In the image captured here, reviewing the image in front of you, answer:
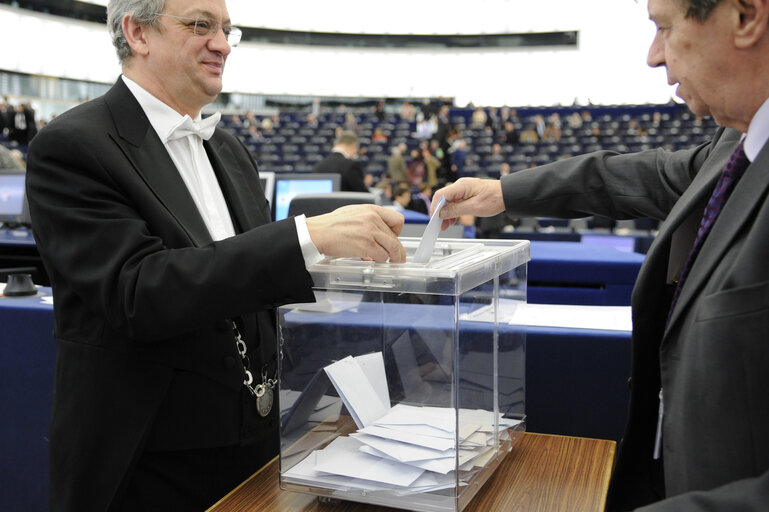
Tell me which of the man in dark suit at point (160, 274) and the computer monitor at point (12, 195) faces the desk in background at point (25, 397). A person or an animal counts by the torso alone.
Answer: the computer monitor

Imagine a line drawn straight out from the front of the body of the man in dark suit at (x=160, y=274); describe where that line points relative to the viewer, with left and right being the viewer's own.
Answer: facing the viewer and to the right of the viewer

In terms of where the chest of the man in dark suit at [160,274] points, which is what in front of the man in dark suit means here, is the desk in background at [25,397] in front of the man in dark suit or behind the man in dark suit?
behind

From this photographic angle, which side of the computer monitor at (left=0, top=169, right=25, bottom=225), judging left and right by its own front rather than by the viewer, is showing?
front

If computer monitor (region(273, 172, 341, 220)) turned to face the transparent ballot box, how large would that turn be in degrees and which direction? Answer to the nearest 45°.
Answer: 0° — it already faces it

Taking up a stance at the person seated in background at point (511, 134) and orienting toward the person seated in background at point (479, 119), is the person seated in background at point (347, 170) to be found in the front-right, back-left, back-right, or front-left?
back-left

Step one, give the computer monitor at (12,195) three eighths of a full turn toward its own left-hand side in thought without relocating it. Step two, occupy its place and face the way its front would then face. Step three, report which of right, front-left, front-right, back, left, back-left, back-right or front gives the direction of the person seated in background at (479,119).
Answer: front

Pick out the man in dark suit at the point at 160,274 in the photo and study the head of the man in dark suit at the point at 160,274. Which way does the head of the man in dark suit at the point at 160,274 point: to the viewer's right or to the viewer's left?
to the viewer's right

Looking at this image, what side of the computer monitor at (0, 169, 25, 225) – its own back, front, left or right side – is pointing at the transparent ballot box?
front

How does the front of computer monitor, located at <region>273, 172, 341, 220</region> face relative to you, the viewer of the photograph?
facing the viewer

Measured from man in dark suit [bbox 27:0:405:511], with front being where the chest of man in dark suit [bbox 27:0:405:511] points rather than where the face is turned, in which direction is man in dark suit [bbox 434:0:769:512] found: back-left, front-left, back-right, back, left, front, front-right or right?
front

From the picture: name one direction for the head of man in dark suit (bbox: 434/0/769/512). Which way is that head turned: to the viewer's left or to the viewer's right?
to the viewer's left

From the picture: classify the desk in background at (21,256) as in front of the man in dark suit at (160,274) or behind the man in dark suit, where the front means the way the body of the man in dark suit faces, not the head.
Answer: behind

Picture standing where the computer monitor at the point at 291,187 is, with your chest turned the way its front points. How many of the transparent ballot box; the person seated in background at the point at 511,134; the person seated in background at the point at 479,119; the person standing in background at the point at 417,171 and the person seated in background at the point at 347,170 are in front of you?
1

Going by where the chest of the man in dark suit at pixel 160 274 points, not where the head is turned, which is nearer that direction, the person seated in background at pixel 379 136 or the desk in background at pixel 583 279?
the desk in background

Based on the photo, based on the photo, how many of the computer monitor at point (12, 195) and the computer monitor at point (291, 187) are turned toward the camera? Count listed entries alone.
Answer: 2
